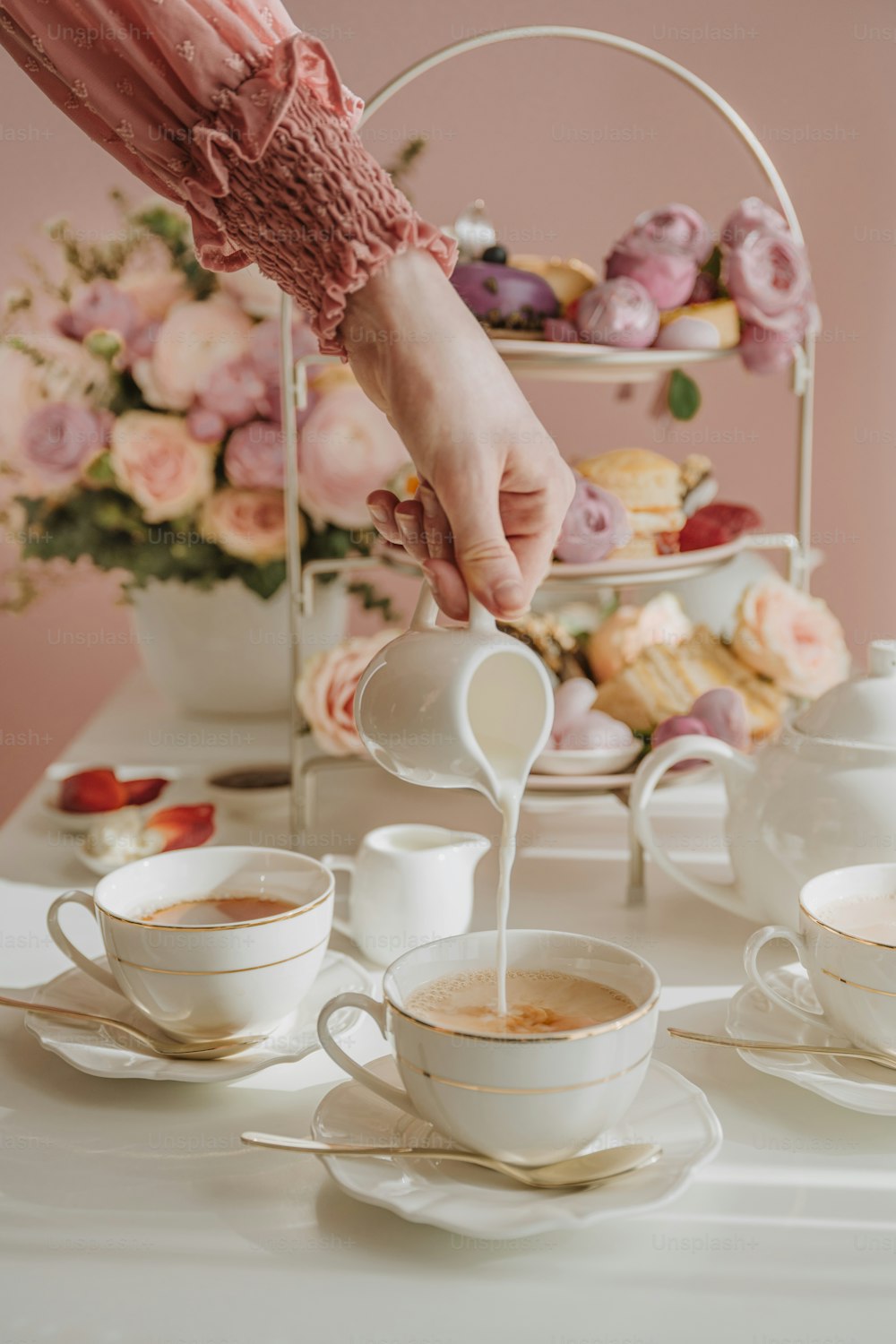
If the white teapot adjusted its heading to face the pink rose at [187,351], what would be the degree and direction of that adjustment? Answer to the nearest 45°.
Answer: approximately 135° to its left

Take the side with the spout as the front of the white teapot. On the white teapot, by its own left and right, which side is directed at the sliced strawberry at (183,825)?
back

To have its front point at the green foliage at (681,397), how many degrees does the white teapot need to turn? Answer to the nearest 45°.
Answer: approximately 90° to its left

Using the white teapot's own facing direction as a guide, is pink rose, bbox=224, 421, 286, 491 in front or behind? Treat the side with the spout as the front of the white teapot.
behind

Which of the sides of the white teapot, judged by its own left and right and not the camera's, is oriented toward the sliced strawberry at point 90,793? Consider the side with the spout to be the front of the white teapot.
back

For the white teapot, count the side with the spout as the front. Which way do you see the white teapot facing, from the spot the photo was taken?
facing to the right of the viewer

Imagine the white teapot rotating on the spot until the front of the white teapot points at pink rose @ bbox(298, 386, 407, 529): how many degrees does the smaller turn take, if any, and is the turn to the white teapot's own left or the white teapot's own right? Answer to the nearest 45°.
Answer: approximately 135° to the white teapot's own left

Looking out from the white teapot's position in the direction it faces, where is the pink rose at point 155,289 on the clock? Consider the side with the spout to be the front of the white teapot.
The pink rose is roughly at 7 o'clock from the white teapot.
